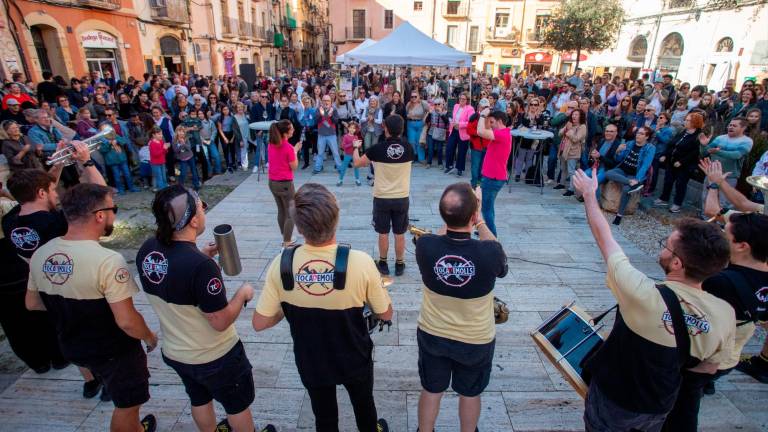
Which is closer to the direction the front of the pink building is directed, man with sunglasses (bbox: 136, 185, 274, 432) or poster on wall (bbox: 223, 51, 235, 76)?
the man with sunglasses

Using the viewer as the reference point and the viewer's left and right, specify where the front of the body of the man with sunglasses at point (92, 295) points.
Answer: facing away from the viewer and to the right of the viewer

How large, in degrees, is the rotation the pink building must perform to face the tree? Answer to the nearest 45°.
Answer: approximately 45° to its left

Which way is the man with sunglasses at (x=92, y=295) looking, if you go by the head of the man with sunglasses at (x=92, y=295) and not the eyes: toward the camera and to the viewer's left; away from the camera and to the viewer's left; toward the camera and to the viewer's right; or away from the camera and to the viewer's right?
away from the camera and to the viewer's right

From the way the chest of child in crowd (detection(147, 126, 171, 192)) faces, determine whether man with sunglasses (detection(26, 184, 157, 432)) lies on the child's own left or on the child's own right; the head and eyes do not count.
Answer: on the child's own right

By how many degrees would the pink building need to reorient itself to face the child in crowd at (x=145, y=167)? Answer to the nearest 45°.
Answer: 0° — it already faces them

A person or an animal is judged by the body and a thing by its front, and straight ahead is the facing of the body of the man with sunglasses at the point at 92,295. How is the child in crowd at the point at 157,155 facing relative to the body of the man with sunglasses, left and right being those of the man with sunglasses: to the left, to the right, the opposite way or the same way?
to the right

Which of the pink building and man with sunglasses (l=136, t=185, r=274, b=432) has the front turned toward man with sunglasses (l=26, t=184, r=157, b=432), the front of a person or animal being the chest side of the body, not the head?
the pink building
